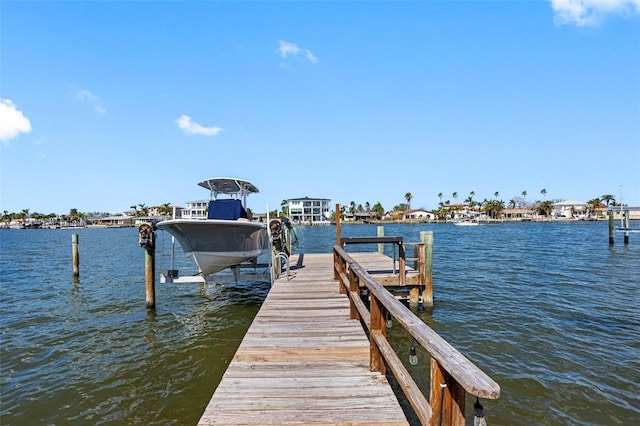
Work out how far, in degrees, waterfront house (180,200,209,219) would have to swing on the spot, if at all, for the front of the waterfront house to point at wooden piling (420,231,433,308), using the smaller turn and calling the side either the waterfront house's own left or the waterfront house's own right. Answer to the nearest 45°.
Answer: approximately 45° to the waterfront house's own left

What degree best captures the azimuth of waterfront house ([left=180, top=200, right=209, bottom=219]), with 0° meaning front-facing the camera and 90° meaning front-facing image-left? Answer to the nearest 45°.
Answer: approximately 0°

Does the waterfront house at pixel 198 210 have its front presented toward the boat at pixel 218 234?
yes

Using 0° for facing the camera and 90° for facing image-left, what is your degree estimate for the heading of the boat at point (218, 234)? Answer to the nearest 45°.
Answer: approximately 45°

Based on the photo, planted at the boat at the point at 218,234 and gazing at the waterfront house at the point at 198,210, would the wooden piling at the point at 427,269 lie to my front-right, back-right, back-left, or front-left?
back-right
